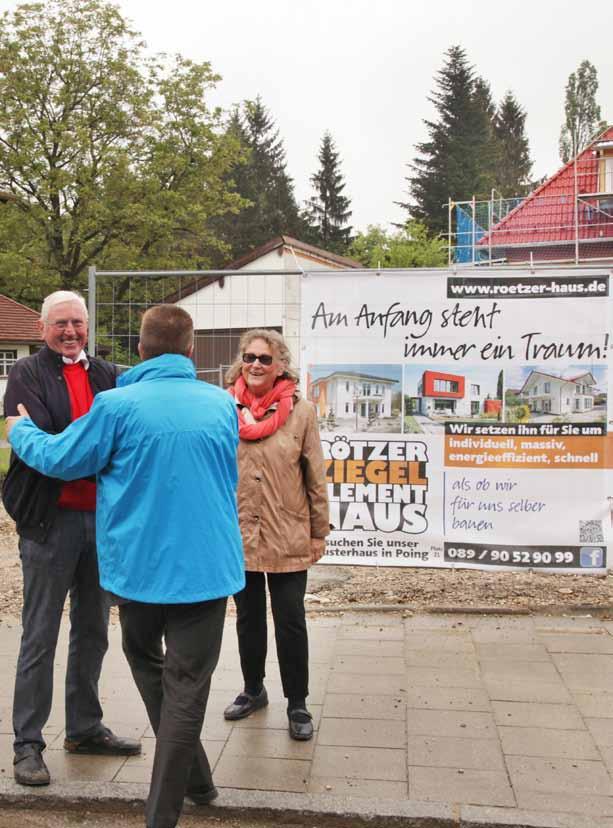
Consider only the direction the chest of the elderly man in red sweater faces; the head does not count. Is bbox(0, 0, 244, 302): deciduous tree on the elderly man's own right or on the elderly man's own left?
on the elderly man's own left

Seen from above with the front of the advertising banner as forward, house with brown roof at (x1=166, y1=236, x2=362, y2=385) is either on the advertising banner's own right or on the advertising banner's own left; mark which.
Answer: on the advertising banner's own right

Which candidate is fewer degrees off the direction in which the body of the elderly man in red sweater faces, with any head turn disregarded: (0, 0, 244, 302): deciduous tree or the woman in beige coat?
the woman in beige coat

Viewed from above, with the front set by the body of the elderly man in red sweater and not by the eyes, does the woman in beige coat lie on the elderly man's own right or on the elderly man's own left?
on the elderly man's own left

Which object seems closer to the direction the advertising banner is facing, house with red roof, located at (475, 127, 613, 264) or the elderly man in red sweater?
the elderly man in red sweater

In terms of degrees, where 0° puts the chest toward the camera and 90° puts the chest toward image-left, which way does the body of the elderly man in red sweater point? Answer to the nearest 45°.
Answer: approximately 315°

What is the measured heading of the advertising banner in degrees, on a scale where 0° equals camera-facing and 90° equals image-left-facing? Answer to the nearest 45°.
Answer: approximately 0°

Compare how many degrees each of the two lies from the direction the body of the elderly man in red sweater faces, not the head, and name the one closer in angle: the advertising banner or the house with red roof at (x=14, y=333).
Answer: the advertising banner
